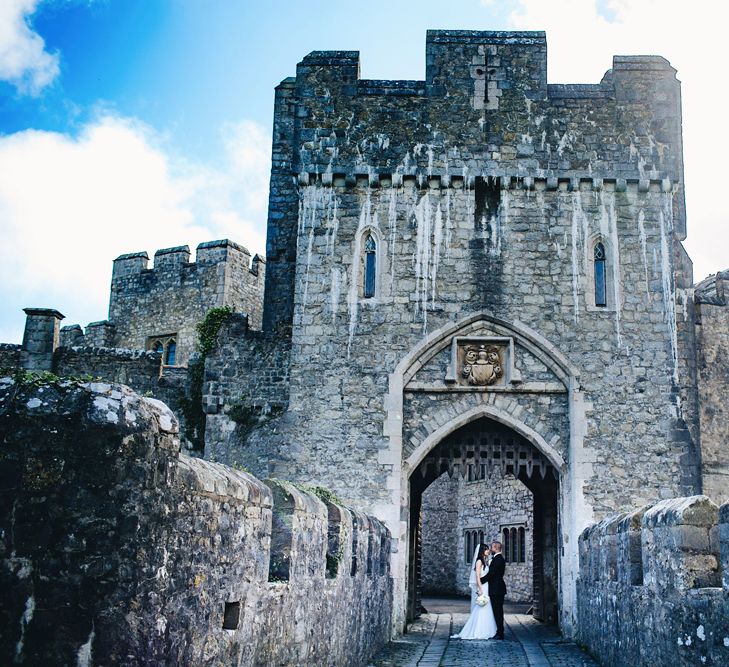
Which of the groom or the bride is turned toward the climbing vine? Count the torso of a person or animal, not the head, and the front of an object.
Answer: the groom

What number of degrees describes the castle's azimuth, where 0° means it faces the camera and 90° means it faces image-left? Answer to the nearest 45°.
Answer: approximately 0°

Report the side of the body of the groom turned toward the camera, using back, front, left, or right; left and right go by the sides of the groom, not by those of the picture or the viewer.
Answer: left

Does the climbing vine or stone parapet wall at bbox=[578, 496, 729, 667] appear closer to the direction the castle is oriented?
the stone parapet wall

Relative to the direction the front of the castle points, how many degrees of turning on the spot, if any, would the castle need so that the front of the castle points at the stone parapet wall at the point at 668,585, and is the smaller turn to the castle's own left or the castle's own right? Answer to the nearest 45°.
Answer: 0° — it already faces it

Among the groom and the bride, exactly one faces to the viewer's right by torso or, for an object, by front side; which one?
the bride

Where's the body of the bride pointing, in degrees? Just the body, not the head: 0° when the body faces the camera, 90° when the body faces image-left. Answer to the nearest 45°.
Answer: approximately 270°

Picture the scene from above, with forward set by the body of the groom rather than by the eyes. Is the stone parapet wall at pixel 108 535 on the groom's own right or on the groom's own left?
on the groom's own left

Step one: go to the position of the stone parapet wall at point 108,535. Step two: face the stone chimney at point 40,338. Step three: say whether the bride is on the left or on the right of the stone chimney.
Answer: right

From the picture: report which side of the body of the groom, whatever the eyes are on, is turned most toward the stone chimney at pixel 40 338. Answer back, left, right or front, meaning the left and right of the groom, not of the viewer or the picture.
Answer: front

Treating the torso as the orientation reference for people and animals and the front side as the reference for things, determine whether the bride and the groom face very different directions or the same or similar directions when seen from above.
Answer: very different directions

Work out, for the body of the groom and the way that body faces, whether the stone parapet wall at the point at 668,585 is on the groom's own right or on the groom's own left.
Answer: on the groom's own left
